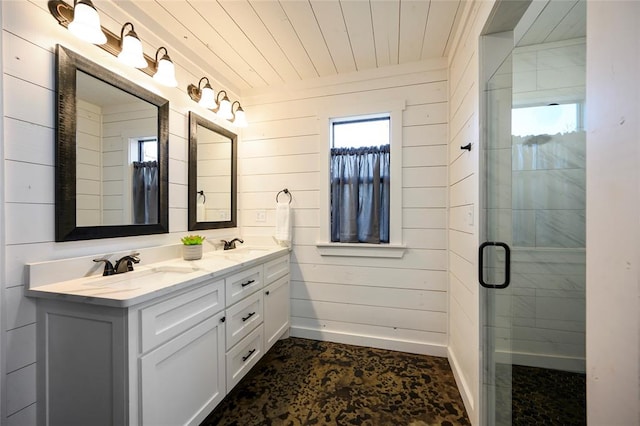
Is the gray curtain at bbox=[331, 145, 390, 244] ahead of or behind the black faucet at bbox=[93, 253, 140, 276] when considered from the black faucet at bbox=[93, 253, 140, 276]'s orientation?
ahead

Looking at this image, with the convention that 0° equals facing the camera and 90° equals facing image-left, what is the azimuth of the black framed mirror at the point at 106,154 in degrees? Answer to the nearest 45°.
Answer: approximately 315°

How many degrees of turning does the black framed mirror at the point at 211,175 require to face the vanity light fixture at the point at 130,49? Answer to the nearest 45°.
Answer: approximately 90° to its right

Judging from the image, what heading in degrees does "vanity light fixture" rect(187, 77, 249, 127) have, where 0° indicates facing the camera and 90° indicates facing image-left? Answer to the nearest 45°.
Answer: approximately 315°
